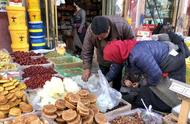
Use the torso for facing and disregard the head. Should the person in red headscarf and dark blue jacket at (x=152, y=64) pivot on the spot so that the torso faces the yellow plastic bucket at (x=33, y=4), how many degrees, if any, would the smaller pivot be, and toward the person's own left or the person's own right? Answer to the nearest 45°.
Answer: approximately 45° to the person's own right

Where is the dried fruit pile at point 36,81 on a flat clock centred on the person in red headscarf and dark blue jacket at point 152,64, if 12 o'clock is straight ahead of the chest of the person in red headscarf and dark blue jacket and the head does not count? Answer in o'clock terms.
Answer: The dried fruit pile is roughly at 12 o'clock from the person in red headscarf and dark blue jacket.

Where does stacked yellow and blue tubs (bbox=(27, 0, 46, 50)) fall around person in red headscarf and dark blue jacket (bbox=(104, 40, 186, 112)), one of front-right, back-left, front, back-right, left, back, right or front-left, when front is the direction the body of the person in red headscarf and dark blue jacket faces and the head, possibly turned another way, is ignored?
front-right

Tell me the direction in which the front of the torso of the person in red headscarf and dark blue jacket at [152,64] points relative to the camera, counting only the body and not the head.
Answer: to the viewer's left

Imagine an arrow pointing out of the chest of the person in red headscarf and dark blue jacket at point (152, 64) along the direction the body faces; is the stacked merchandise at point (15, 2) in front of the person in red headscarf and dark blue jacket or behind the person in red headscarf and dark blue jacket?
in front

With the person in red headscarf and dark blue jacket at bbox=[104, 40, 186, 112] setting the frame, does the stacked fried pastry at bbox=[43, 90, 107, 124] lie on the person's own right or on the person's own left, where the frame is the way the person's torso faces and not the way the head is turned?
on the person's own left

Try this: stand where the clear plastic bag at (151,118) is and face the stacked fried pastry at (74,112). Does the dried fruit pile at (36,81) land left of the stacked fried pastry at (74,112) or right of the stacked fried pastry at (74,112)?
right

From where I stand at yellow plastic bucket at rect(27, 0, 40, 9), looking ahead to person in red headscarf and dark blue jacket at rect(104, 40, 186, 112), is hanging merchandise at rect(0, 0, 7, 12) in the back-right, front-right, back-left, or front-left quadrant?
back-right

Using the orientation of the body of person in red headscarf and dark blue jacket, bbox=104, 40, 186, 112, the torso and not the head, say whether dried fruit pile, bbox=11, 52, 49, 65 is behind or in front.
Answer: in front
